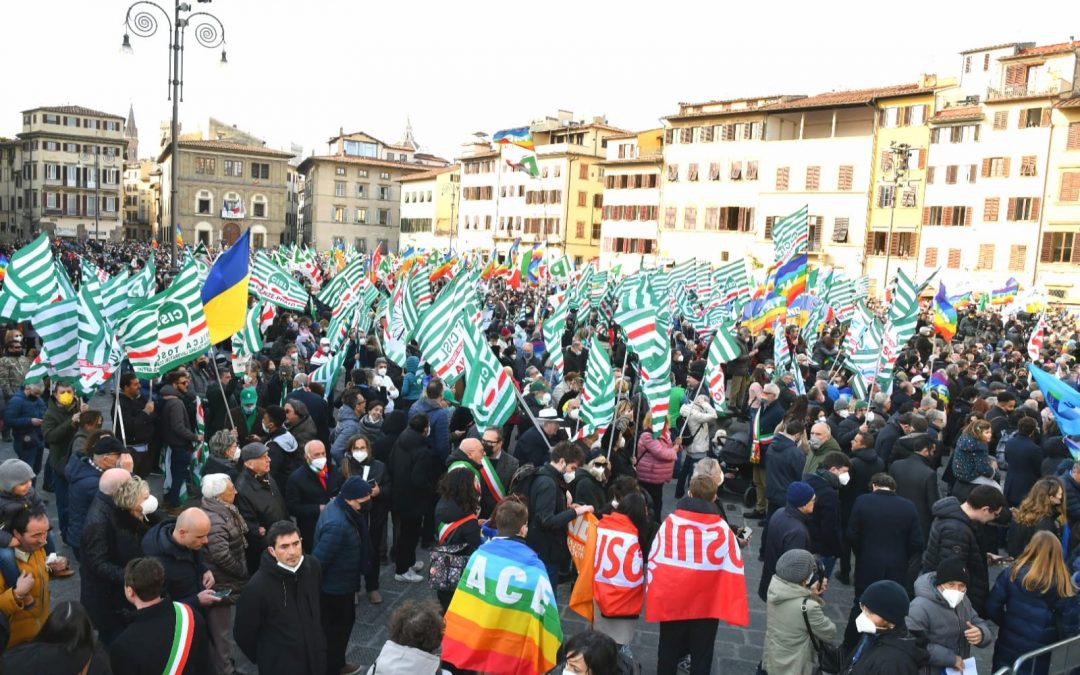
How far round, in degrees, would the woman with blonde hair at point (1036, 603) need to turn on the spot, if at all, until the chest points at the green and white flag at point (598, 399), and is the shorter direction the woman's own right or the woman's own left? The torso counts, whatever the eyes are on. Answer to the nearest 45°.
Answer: approximately 90° to the woman's own left

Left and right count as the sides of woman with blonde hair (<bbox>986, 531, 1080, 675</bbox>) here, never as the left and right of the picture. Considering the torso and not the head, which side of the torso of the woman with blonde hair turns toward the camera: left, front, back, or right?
back

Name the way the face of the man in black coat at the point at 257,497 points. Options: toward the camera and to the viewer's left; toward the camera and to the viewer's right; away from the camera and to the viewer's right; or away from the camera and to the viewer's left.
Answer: toward the camera and to the viewer's right

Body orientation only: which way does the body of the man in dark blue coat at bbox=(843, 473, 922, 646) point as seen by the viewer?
away from the camera

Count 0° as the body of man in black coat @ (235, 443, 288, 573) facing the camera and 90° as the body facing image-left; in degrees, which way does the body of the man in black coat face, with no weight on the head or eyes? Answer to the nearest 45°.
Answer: approximately 315°

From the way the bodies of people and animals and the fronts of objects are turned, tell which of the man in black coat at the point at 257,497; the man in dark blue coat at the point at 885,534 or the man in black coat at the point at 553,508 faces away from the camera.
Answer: the man in dark blue coat at the point at 885,534

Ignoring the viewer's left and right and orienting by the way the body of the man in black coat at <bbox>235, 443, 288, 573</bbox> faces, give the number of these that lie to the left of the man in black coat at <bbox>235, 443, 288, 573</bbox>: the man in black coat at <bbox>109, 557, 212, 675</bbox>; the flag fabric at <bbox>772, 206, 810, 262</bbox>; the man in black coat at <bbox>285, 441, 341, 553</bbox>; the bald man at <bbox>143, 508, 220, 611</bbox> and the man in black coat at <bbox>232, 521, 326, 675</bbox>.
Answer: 2

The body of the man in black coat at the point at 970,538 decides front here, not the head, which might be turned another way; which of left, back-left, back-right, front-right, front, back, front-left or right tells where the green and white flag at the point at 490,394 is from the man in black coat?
back

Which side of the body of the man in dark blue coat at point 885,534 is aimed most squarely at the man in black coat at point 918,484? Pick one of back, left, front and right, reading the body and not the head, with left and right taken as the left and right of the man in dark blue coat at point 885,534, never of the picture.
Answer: front

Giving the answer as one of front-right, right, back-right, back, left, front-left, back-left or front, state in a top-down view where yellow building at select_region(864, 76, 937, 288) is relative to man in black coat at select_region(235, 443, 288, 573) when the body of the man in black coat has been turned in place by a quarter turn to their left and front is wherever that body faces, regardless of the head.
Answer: front

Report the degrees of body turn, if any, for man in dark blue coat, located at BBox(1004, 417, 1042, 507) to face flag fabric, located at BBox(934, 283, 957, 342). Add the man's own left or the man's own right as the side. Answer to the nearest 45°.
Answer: approximately 45° to the man's own left

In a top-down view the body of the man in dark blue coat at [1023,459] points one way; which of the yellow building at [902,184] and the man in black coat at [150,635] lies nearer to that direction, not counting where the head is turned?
the yellow building
